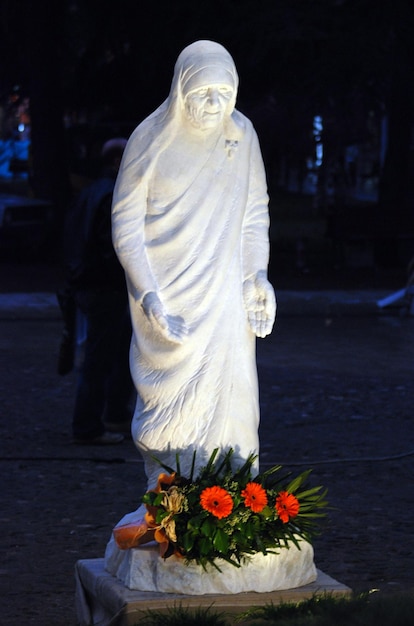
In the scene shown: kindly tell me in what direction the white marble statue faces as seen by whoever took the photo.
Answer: facing the viewer and to the right of the viewer
